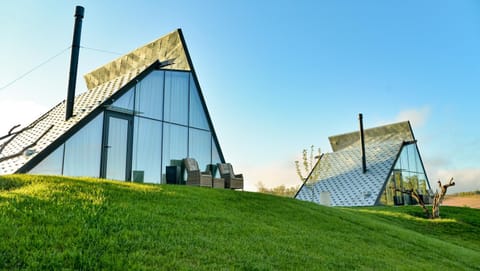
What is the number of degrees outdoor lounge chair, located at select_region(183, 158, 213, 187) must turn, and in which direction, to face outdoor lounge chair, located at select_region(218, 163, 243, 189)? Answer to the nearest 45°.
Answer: approximately 90° to its left

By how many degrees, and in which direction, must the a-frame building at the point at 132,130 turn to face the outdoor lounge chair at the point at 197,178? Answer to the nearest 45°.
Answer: approximately 45° to its left

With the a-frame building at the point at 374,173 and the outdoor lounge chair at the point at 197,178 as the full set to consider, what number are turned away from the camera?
0

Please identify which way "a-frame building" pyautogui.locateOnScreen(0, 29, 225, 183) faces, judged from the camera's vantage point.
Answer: facing the viewer and to the right of the viewer

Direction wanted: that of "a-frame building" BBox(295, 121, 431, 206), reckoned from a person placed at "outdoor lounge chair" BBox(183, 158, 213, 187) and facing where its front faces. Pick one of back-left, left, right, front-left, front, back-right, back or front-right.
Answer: left

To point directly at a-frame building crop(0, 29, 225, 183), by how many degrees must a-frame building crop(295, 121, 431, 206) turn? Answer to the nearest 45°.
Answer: approximately 90° to its right

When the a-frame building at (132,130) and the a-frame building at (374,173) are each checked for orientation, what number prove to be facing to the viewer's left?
0

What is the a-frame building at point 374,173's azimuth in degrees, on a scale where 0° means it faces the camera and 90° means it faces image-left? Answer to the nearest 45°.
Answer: approximately 315°

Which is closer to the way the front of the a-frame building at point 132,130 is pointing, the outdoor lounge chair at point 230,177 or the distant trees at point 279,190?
the outdoor lounge chair

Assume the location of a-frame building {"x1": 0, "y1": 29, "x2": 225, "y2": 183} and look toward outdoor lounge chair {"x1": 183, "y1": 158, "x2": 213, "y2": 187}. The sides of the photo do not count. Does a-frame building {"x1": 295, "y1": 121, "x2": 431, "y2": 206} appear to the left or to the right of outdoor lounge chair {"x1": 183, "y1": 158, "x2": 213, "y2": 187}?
left
